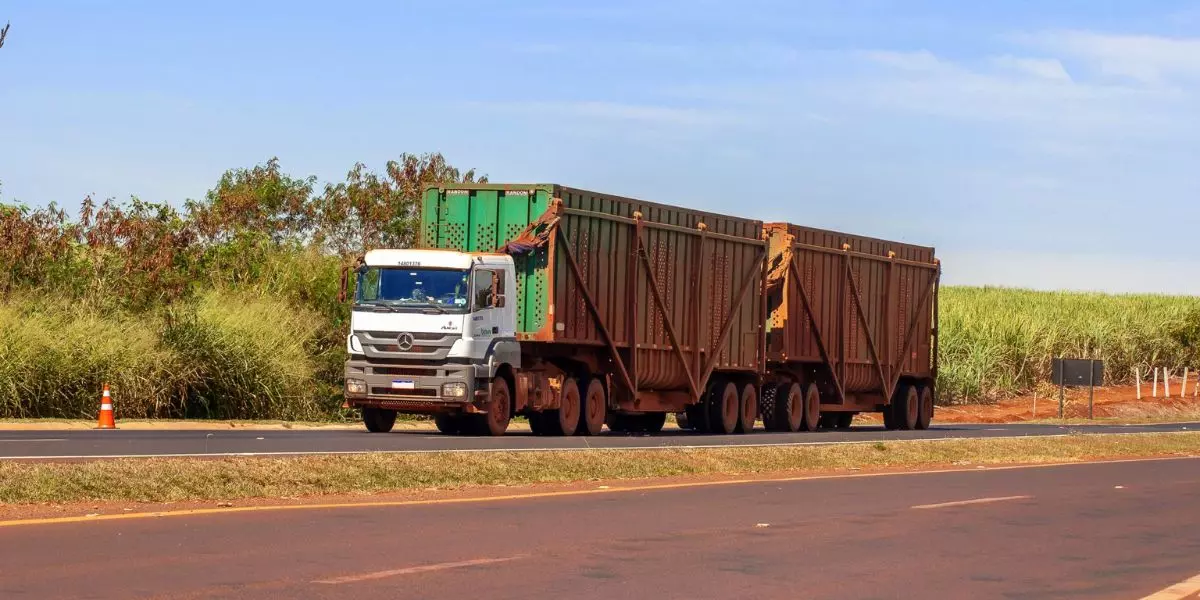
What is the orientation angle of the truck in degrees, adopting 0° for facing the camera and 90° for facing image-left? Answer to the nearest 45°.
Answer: approximately 45°

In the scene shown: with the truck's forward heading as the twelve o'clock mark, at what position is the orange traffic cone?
The orange traffic cone is roughly at 1 o'clock from the truck.
